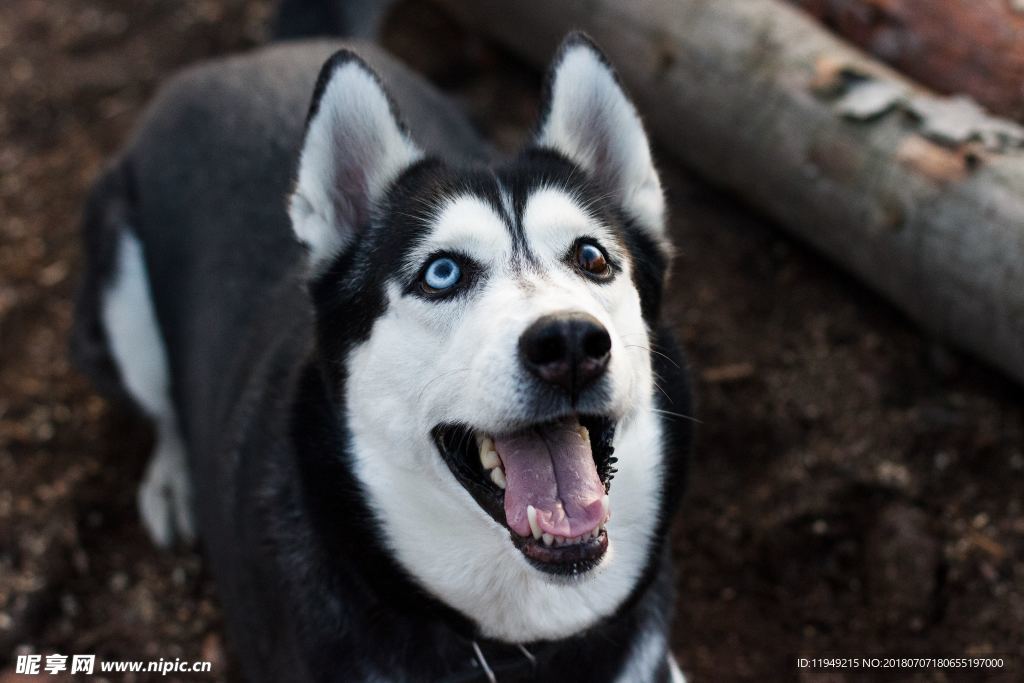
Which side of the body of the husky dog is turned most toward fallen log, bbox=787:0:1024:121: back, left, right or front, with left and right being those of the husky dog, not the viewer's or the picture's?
left

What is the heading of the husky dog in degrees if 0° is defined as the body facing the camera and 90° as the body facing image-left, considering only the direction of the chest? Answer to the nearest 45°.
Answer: approximately 315°

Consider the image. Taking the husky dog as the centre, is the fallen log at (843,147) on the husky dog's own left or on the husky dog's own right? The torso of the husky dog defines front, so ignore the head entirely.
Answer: on the husky dog's own left
